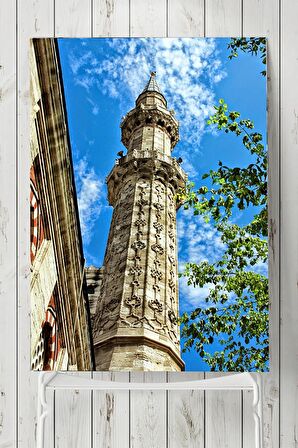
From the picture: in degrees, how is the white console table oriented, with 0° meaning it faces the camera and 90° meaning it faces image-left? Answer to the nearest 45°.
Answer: approximately 0°

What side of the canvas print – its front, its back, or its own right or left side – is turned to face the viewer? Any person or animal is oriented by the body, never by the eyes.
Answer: front
